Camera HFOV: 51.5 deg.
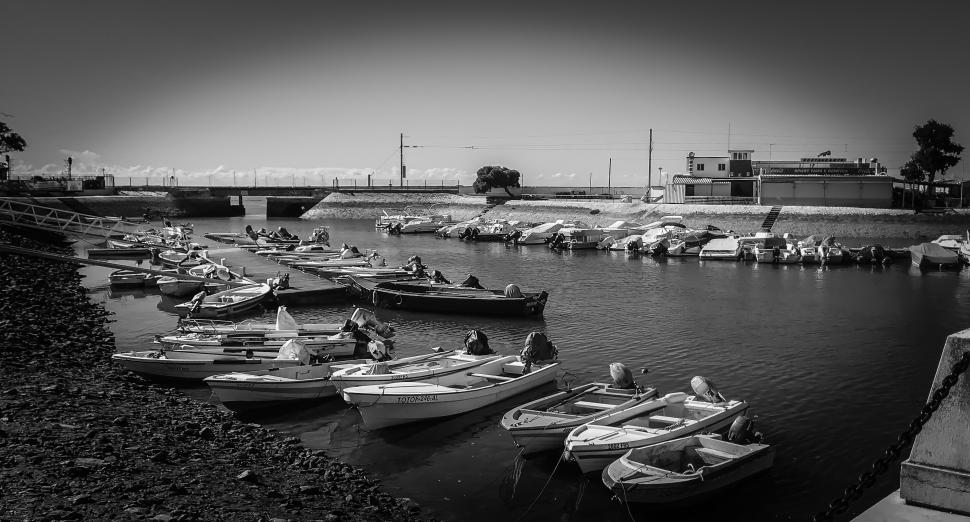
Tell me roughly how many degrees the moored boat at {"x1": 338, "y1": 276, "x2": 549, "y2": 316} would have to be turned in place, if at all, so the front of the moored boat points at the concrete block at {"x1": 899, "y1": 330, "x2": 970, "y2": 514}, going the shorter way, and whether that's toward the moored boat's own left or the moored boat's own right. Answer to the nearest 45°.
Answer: approximately 90° to the moored boat's own left

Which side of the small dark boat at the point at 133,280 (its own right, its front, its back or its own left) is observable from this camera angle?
left

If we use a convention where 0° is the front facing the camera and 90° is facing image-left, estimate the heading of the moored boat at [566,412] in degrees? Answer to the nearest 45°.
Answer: approximately 45°

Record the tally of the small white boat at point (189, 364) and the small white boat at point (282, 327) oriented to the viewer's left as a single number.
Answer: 2

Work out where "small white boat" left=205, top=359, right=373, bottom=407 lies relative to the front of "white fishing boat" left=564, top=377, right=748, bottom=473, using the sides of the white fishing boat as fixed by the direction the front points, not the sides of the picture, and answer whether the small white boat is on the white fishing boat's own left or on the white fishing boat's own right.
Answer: on the white fishing boat's own right

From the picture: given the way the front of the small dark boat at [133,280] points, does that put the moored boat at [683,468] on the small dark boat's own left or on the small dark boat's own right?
on the small dark boat's own left

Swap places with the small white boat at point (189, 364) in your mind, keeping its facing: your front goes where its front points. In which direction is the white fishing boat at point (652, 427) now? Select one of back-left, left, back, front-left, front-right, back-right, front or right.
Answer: back-left

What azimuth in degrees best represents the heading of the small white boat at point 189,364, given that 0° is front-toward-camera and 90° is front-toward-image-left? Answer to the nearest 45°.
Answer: approximately 90°

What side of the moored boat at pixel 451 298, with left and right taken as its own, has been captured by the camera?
left
